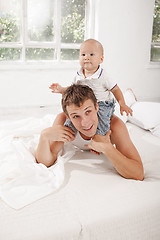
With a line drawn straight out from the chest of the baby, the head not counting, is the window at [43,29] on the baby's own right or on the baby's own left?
on the baby's own right

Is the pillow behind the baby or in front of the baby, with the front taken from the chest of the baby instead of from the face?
behind

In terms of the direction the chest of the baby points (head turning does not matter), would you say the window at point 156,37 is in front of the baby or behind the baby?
behind

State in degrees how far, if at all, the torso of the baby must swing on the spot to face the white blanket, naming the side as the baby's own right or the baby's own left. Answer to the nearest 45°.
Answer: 0° — they already face it

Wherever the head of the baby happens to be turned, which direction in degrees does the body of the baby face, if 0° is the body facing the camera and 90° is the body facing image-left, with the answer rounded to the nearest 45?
approximately 45°
